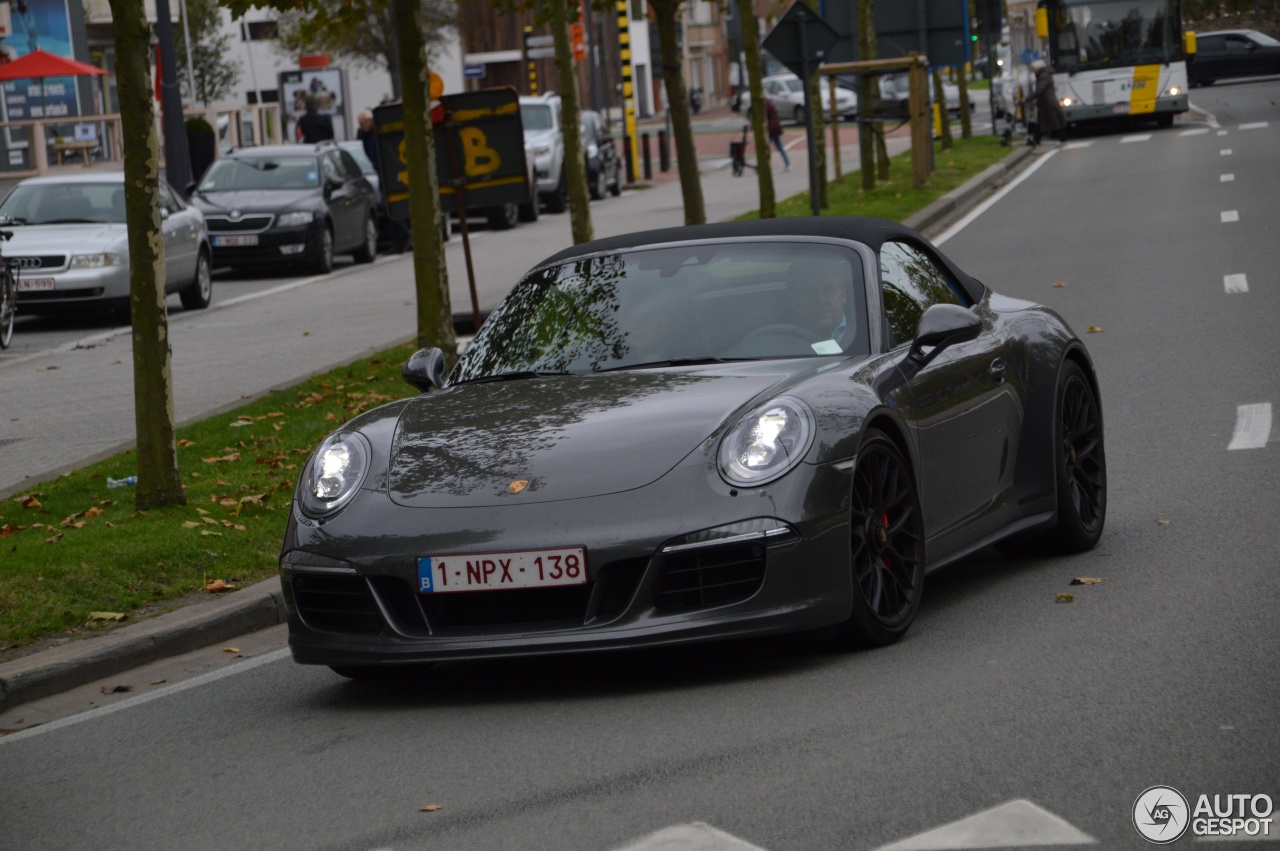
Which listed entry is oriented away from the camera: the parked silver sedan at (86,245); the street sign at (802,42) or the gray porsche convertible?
the street sign

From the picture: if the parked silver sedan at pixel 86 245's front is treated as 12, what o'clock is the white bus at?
The white bus is roughly at 6 o'clock from the parked silver sedan.

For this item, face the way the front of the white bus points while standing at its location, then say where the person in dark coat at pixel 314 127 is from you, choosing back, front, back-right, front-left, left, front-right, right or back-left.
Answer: front-right

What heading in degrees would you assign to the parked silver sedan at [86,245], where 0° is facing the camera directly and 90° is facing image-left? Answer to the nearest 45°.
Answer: approximately 45°

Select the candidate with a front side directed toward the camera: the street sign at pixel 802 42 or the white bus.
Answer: the white bus

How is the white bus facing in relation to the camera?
toward the camera

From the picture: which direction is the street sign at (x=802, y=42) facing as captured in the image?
away from the camera

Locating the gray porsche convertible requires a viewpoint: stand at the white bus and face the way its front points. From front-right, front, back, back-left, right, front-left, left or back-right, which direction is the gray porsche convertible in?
front

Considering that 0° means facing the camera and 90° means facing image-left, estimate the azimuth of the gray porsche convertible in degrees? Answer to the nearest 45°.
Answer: approximately 45°

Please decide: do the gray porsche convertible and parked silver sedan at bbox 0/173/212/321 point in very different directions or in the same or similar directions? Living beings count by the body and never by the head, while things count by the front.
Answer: same or similar directions

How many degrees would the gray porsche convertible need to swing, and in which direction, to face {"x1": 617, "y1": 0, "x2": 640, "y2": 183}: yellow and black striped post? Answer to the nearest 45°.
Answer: approximately 135° to its right

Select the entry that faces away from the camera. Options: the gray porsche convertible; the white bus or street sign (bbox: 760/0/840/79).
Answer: the street sign

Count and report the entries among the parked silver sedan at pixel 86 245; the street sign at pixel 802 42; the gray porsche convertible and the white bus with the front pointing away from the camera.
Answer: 1

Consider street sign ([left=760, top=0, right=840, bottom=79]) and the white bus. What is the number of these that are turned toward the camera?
1
